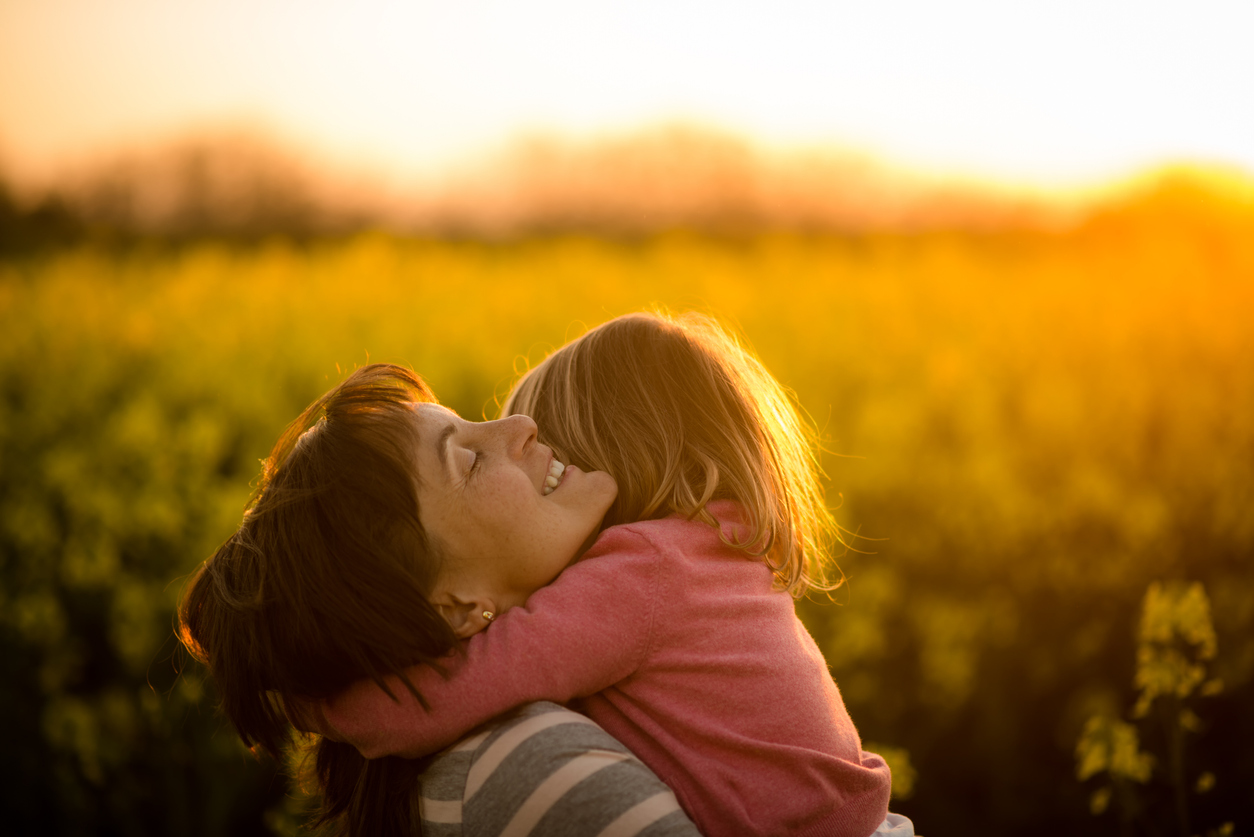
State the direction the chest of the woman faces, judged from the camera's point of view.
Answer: to the viewer's right

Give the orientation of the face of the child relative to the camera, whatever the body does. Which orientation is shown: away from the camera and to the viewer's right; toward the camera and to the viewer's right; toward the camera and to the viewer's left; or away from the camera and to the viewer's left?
away from the camera and to the viewer's left

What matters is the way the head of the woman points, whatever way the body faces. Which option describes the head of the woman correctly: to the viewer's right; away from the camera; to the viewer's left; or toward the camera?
to the viewer's right
